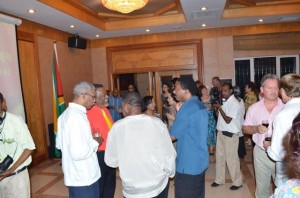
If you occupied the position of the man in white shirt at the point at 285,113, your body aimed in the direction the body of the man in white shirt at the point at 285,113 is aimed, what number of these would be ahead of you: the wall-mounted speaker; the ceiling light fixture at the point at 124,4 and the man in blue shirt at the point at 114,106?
3

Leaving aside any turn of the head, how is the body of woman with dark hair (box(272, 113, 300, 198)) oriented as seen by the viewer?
away from the camera

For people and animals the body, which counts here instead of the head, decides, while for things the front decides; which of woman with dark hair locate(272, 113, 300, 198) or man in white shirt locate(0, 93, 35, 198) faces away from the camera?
the woman with dark hair

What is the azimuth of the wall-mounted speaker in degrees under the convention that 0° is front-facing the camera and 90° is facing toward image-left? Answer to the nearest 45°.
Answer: approximately 315°

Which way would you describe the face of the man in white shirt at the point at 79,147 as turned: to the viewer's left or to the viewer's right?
to the viewer's right

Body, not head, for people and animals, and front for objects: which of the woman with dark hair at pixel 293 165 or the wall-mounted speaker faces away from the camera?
the woman with dark hair

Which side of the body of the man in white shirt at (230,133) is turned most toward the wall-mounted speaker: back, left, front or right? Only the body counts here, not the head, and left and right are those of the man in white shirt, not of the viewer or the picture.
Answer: right

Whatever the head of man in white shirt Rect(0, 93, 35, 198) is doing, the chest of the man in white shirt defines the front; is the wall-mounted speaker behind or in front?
behind

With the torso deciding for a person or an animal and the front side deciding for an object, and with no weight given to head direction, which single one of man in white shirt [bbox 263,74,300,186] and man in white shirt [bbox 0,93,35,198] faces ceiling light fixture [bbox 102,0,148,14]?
man in white shirt [bbox 263,74,300,186]

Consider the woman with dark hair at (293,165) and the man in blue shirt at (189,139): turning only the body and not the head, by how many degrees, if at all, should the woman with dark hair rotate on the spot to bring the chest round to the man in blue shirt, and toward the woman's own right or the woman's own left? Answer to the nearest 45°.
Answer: approximately 45° to the woman's own left

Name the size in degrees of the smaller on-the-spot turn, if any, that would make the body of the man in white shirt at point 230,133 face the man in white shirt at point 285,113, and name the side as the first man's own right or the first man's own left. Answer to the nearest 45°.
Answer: approximately 45° to the first man's own left

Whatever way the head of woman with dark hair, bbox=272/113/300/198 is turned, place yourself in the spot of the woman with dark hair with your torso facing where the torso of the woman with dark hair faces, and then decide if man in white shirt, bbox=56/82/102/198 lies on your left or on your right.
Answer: on your left
